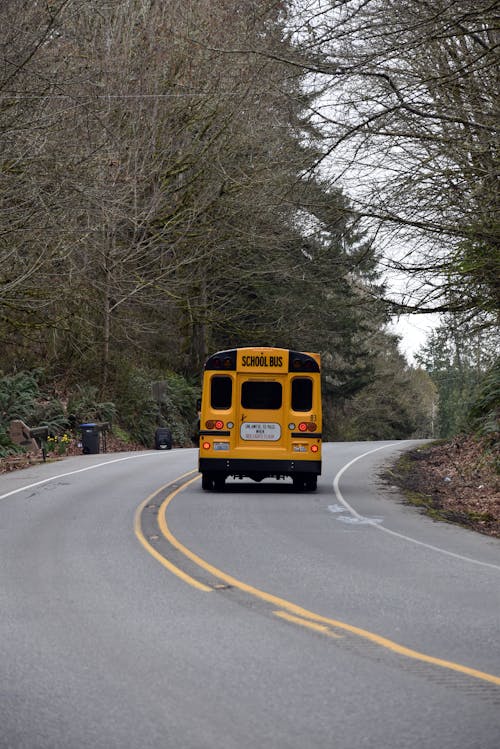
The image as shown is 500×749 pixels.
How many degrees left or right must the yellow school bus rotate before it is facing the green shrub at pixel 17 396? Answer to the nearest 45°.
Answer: approximately 45° to its left

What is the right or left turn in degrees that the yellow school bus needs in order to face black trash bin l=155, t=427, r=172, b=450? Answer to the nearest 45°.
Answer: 0° — it already faces it

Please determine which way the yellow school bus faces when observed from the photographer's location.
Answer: facing away from the viewer
